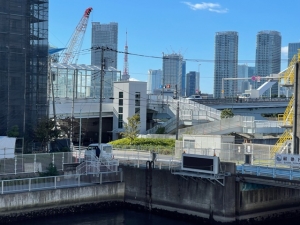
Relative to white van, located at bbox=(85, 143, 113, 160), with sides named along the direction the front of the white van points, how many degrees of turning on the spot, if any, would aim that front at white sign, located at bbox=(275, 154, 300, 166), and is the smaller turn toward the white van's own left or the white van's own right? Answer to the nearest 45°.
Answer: approximately 135° to the white van's own left

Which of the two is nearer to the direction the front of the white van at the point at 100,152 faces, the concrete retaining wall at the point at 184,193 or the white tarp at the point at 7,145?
the white tarp

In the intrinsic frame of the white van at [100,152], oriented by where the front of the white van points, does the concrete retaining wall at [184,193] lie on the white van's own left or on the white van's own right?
on the white van's own left

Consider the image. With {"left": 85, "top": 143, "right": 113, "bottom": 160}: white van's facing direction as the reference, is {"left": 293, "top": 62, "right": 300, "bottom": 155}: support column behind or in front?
behind

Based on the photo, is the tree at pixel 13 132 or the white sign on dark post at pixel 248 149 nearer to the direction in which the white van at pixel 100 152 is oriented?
the tree

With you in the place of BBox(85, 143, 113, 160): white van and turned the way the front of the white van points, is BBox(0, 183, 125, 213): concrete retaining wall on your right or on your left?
on your left

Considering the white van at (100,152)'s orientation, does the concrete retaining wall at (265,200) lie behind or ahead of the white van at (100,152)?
behind

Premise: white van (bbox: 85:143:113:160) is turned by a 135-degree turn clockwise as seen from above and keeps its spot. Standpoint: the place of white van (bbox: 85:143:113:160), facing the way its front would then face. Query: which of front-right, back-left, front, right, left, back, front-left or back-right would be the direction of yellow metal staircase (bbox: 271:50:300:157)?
front-right

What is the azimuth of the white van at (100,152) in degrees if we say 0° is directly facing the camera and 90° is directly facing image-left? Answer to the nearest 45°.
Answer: approximately 90°
